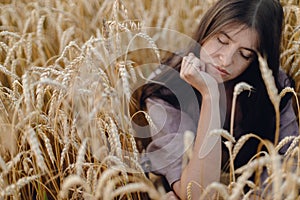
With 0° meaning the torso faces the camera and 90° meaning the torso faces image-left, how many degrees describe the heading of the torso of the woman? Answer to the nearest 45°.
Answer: approximately 0°
